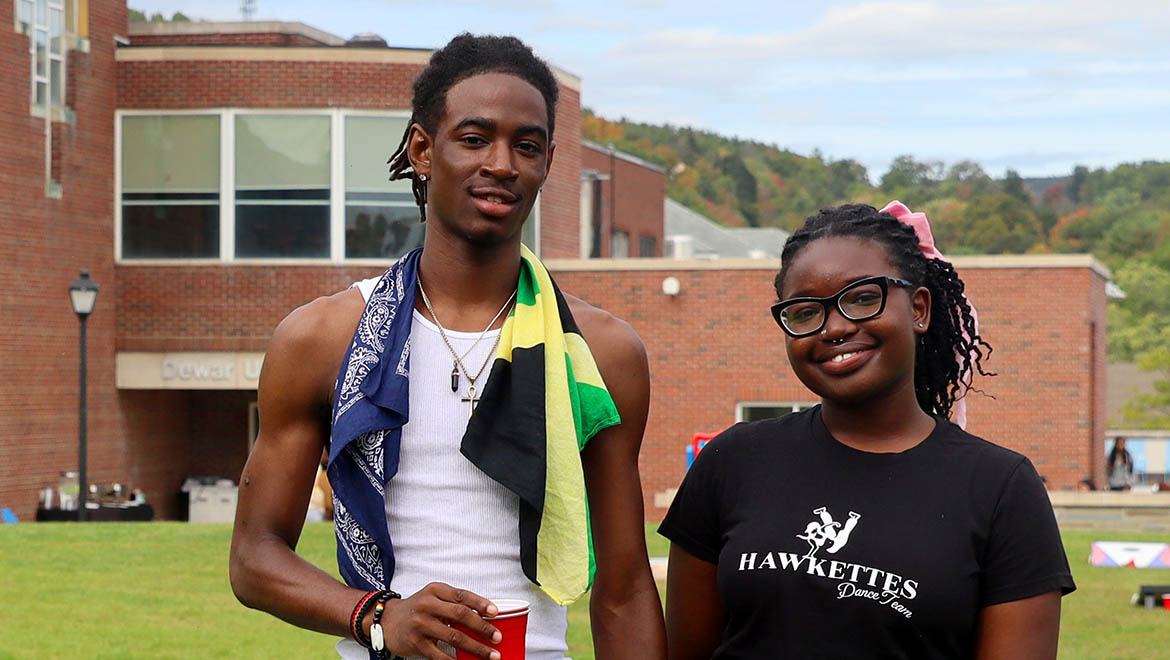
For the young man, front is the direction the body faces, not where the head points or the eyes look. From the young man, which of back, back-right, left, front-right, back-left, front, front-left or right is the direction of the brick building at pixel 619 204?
back

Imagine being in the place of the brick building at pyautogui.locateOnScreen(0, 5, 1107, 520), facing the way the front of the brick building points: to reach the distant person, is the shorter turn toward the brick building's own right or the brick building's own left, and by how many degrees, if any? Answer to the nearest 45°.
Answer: approximately 90° to the brick building's own left

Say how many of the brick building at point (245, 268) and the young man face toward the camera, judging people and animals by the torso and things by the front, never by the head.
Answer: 2

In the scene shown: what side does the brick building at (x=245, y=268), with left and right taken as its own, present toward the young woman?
front

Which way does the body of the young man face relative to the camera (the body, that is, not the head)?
toward the camera

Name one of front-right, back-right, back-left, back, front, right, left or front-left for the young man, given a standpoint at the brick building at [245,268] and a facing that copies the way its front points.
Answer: front

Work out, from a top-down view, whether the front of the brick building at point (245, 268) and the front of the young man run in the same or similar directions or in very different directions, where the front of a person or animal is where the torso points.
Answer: same or similar directions

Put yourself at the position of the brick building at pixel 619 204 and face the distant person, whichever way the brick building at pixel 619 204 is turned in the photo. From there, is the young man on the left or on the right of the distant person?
right

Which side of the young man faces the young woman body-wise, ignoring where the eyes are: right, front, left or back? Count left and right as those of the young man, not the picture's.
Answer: left

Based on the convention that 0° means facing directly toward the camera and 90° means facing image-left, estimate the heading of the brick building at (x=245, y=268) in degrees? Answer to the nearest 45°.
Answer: approximately 0°

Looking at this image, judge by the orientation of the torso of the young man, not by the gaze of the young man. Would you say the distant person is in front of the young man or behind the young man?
behind

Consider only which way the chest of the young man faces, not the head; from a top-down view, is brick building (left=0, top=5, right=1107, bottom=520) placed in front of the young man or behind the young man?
behind
